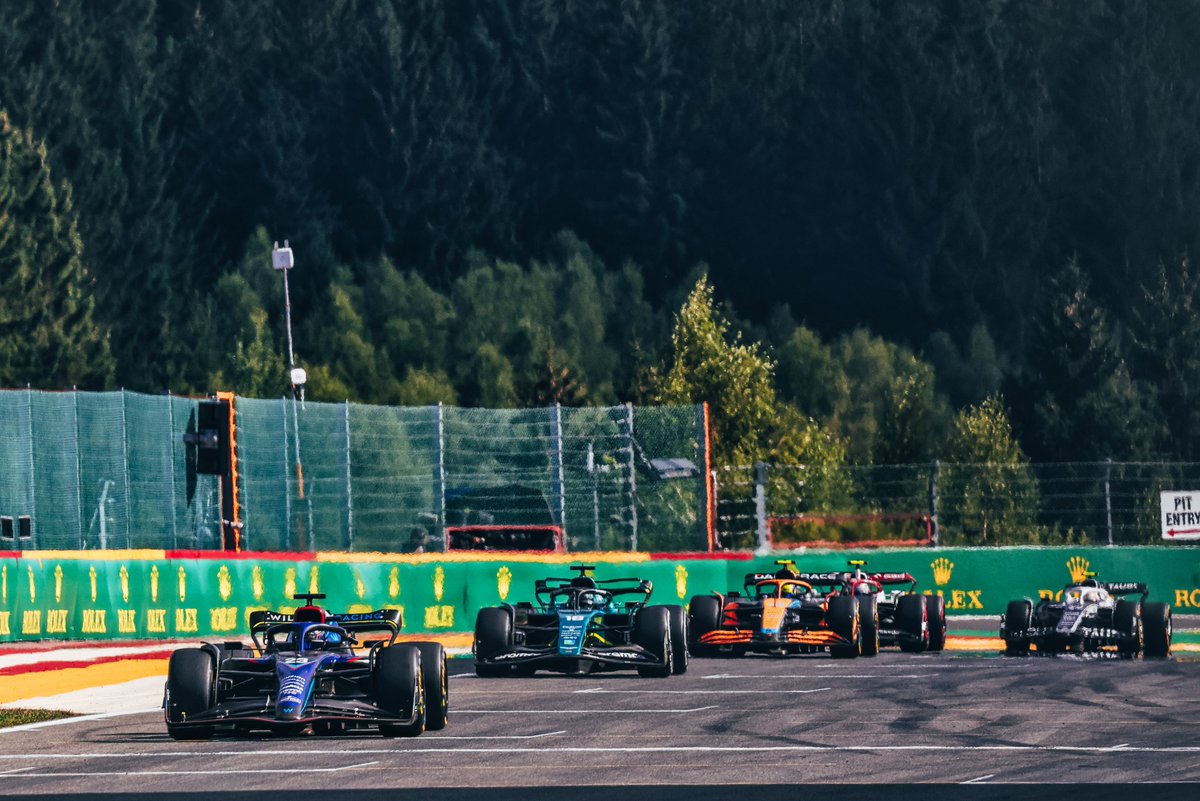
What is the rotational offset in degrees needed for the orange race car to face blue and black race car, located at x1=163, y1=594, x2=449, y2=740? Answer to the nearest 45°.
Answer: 0° — it already faces it

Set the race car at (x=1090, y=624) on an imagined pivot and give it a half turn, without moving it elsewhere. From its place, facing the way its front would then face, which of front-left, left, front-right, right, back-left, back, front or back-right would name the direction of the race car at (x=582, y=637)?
back-left

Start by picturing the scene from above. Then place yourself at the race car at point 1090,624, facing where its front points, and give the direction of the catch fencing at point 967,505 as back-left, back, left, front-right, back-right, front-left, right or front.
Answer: back

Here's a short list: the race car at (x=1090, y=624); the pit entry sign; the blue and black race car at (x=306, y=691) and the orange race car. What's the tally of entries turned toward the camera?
4

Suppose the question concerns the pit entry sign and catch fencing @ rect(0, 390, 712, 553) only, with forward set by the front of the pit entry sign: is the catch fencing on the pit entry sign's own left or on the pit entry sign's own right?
on the pit entry sign's own right

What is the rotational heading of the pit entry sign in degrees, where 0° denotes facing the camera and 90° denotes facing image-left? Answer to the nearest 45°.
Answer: approximately 0°

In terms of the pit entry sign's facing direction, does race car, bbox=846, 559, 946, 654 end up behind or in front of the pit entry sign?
in front

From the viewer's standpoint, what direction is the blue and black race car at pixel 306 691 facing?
toward the camera

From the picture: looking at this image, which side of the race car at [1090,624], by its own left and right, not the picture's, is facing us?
front

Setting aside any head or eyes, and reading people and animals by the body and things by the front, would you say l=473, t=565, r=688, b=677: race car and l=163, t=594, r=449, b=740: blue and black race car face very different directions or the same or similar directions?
same or similar directions

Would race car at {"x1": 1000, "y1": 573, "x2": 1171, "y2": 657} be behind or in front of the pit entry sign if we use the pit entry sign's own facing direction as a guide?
in front

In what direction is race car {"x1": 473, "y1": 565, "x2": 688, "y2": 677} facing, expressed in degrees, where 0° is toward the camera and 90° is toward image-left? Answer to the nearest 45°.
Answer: approximately 0°

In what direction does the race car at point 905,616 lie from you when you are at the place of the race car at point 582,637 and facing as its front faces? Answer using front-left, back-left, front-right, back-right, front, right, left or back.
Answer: back-left

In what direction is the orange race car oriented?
toward the camera

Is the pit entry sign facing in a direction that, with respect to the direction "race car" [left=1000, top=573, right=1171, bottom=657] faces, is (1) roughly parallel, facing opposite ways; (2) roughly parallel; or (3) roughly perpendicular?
roughly parallel

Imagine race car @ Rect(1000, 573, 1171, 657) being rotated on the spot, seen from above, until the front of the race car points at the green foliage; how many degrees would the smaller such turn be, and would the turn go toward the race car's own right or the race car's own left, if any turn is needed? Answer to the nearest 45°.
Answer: approximately 180°
